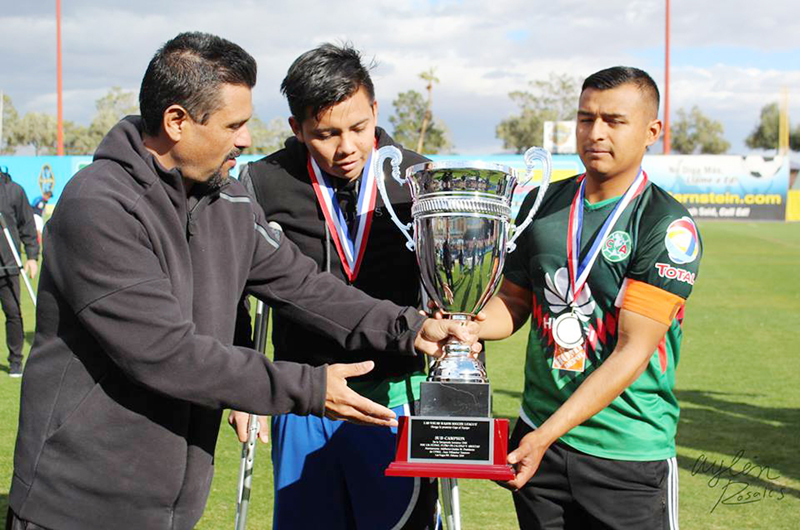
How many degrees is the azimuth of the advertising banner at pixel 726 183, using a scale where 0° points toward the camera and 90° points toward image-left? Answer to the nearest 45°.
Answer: approximately 0°

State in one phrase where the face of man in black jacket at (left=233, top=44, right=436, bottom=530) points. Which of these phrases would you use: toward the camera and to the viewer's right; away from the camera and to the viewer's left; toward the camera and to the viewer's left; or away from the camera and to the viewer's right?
toward the camera and to the viewer's right

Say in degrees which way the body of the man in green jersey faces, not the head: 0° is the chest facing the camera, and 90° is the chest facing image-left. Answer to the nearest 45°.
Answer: approximately 45°

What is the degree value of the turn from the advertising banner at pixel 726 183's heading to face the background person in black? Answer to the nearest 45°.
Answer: approximately 45° to its right

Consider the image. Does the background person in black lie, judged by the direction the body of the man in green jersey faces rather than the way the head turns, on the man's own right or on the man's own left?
on the man's own right

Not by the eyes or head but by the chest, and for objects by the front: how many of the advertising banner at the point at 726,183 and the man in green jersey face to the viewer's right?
0

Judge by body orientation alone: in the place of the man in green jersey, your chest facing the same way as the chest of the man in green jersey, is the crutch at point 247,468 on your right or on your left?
on your right

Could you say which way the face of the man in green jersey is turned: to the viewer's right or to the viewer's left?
to the viewer's left
